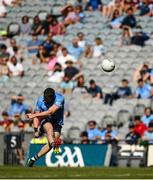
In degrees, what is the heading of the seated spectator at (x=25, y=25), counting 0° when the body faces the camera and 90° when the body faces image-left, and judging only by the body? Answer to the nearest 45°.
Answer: approximately 0°
